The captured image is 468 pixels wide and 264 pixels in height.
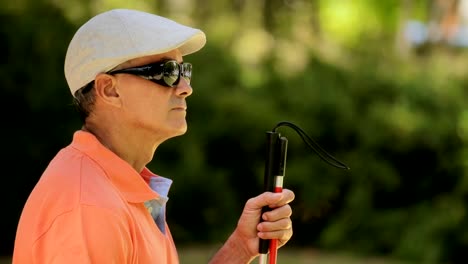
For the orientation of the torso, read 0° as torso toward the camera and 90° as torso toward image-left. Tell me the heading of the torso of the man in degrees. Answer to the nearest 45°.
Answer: approximately 270°

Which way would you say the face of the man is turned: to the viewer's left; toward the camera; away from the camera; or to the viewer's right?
to the viewer's right
